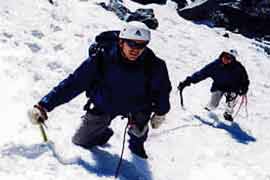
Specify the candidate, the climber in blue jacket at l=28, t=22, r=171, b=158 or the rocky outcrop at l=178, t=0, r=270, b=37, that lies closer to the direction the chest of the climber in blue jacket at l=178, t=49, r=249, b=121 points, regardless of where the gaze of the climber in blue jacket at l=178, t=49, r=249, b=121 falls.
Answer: the climber in blue jacket

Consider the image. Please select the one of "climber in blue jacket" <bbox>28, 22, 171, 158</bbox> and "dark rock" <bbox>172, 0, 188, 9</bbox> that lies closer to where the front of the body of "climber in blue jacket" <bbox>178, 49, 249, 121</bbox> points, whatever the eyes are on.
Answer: the climber in blue jacket

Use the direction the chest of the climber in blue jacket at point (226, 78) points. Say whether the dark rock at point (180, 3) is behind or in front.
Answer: behind

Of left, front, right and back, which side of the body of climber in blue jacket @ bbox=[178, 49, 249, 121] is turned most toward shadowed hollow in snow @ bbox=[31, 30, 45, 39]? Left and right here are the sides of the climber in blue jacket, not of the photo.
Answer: right

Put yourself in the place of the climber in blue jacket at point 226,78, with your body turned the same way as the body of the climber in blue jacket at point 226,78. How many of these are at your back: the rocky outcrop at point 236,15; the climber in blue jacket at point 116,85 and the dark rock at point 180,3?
2

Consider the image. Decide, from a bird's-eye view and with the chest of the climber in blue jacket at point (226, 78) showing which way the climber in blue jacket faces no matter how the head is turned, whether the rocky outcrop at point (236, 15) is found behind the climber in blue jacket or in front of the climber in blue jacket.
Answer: behind

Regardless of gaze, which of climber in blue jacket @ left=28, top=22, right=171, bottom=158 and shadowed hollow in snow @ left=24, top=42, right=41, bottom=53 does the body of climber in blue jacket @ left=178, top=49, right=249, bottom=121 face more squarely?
the climber in blue jacket

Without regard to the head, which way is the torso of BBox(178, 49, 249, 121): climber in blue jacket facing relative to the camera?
toward the camera

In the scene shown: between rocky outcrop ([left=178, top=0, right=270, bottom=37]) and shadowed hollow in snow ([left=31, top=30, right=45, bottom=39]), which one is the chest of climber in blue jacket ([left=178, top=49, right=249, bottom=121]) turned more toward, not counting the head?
the shadowed hollow in snow

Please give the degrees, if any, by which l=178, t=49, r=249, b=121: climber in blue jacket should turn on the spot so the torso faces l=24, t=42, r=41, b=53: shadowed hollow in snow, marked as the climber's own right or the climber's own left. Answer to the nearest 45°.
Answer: approximately 90° to the climber's own right

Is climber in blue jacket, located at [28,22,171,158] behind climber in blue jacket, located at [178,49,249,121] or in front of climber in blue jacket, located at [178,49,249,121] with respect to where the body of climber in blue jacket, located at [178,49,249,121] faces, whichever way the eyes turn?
in front
